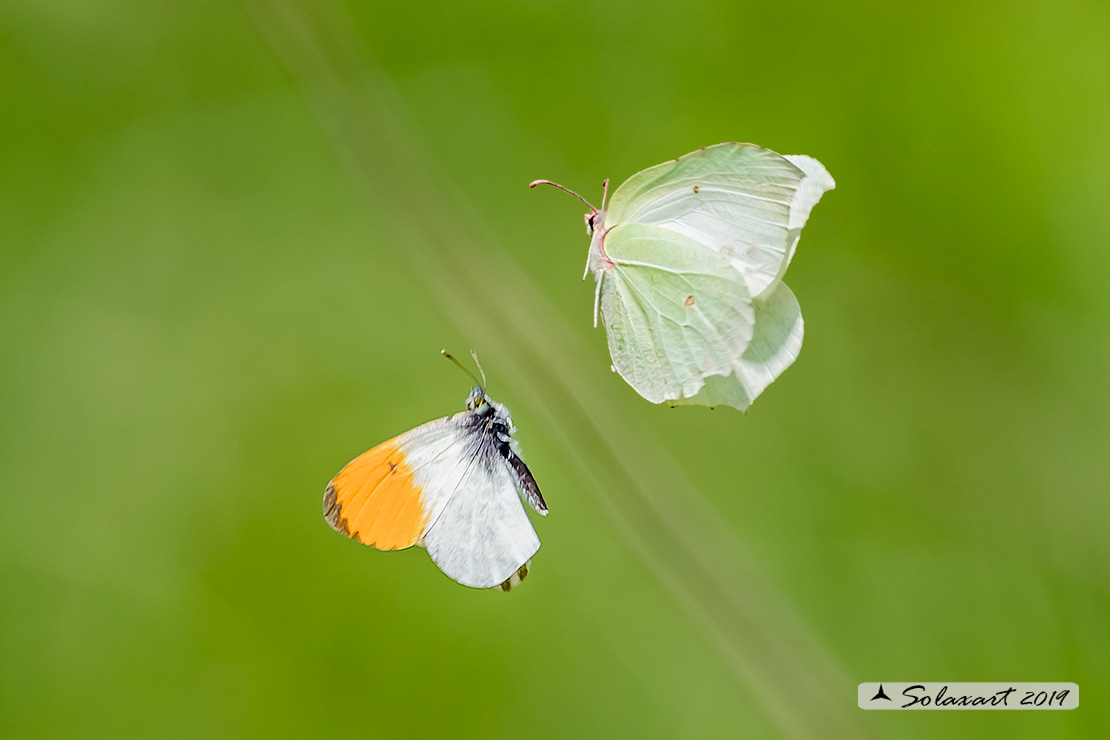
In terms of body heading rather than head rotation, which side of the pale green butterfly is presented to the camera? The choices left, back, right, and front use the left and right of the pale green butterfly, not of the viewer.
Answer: left
